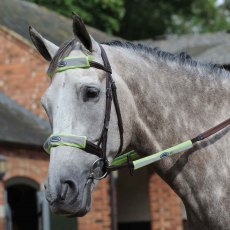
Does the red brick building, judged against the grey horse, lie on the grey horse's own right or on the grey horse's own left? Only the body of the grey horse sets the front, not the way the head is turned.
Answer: on the grey horse's own right

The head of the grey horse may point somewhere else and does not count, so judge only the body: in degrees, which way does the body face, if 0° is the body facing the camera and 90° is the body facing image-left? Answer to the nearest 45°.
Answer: approximately 45°
